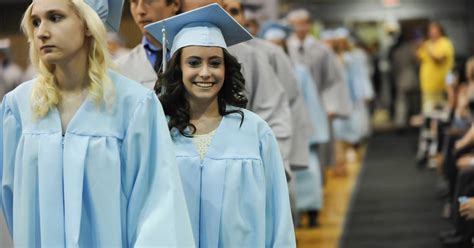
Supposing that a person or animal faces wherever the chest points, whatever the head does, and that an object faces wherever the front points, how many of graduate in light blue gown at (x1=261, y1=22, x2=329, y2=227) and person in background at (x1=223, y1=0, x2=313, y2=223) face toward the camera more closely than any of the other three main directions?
2

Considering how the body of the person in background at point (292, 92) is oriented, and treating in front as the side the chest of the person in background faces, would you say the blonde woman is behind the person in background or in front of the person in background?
in front

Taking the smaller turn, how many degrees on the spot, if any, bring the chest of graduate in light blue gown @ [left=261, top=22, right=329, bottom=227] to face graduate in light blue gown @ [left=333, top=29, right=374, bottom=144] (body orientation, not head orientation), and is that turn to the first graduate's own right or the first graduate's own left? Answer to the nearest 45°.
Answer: approximately 180°

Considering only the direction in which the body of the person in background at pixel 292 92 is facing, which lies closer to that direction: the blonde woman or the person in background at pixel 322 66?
the blonde woman

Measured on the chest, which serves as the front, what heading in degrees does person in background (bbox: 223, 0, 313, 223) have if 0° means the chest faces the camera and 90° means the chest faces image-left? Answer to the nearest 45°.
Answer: approximately 0°
